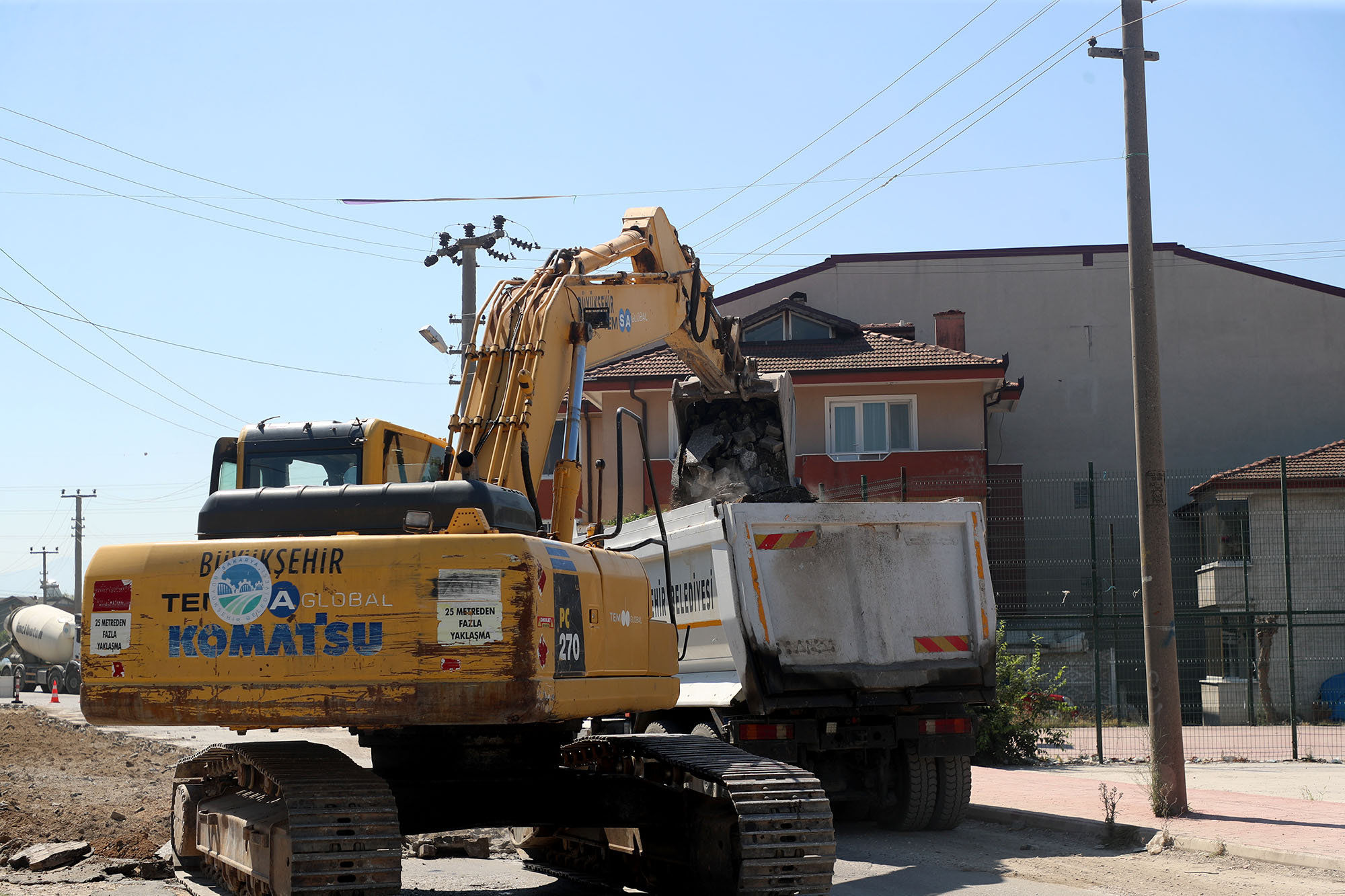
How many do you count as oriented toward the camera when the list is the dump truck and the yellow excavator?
0

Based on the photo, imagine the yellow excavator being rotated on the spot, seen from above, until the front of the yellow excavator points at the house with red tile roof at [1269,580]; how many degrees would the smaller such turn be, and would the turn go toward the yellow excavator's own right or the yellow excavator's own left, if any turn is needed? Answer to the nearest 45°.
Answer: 0° — it already faces it

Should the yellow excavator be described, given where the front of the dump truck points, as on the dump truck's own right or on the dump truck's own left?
on the dump truck's own left

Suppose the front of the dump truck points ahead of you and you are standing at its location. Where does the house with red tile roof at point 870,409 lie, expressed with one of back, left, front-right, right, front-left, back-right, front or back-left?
front-right

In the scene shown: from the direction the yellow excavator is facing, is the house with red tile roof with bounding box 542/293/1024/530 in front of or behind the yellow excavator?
in front

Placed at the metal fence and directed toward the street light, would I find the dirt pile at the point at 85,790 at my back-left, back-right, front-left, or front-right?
front-left

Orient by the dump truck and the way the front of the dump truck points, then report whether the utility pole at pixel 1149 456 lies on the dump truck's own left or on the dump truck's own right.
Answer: on the dump truck's own right

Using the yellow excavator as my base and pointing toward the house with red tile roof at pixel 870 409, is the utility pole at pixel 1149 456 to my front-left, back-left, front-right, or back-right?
front-right

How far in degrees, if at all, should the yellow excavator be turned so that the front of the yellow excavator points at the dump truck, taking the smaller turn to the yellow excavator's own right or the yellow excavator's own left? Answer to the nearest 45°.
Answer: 0° — it already faces it

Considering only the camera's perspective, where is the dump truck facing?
facing away from the viewer and to the left of the viewer

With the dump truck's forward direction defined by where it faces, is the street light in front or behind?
in front

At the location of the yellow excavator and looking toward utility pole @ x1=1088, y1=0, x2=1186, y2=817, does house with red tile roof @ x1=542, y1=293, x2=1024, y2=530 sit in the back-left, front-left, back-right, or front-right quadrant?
front-left

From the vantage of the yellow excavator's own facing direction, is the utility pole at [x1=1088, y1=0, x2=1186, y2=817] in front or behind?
in front
